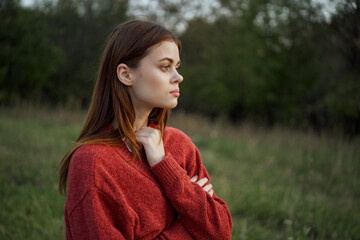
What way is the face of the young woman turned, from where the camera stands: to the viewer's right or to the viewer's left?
to the viewer's right

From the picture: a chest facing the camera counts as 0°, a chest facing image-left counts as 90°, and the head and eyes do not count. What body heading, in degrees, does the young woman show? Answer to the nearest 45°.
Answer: approximately 315°
